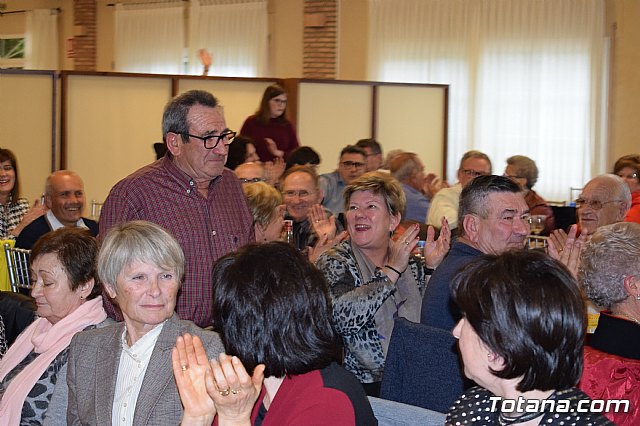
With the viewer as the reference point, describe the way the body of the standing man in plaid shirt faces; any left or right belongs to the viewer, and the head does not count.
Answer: facing the viewer and to the right of the viewer

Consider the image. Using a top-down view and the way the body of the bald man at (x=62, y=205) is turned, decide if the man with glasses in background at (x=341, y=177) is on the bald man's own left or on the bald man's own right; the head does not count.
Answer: on the bald man's own left

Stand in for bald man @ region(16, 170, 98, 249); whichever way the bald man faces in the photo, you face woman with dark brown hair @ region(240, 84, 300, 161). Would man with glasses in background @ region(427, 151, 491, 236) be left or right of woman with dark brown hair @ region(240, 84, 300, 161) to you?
right

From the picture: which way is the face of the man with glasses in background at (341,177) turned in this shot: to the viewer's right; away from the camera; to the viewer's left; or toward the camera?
toward the camera

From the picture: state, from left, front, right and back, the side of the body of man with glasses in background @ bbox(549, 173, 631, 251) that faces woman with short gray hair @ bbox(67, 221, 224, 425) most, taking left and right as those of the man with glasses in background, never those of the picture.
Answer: front

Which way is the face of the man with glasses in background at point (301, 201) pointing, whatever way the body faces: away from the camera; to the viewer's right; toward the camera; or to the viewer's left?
toward the camera

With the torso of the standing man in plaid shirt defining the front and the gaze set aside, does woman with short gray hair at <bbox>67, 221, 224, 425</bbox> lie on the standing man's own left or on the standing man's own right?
on the standing man's own right

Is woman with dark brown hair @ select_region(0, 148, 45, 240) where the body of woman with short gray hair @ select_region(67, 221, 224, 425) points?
no

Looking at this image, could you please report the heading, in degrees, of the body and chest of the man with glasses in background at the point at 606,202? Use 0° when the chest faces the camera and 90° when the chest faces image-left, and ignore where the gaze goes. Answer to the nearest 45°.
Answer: approximately 45°

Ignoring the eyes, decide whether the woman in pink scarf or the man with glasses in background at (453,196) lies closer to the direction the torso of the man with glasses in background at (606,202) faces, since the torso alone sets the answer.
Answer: the woman in pink scarf

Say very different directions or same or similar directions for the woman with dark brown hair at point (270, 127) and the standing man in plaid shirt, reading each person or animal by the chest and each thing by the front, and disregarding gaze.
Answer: same or similar directions

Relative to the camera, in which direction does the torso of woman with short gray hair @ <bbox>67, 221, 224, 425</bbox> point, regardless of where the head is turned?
toward the camera
